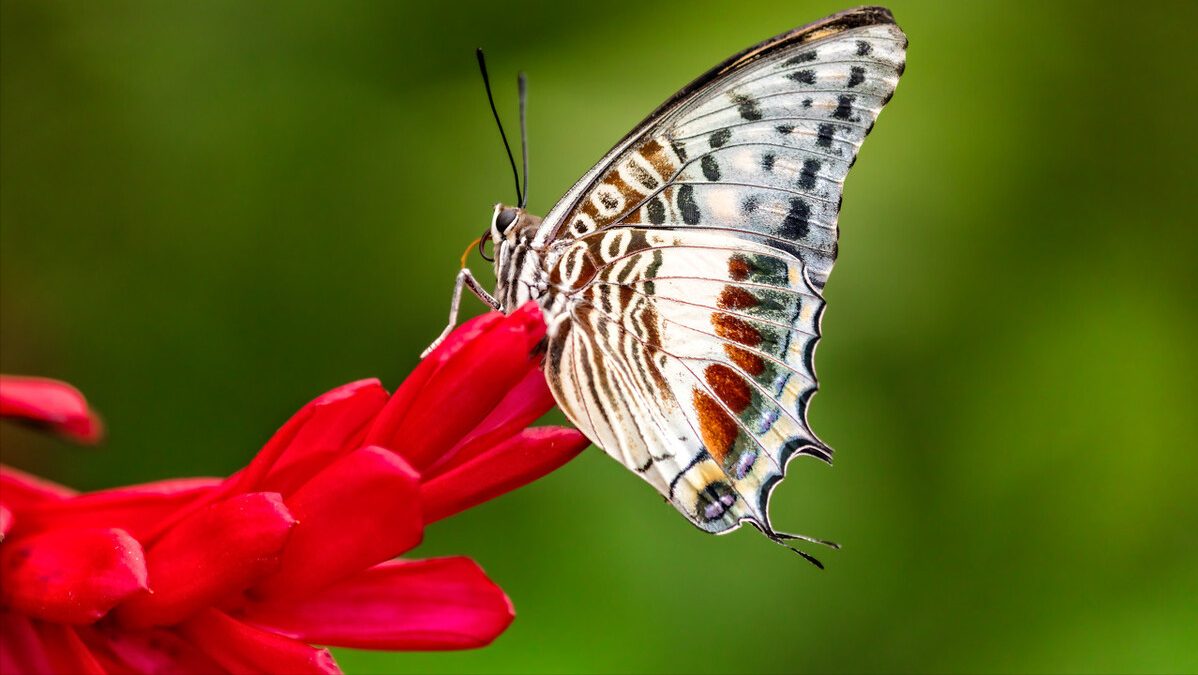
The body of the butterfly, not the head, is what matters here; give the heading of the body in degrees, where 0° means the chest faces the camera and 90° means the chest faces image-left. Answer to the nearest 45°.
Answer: approximately 90°
